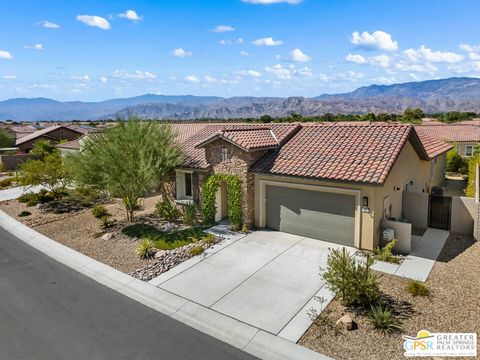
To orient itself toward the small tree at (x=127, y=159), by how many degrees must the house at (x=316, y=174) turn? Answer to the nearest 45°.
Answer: approximately 45° to its right

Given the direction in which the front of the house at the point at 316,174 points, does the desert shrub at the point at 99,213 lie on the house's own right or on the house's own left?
on the house's own right

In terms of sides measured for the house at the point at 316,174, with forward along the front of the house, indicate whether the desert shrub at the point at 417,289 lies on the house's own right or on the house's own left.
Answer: on the house's own left

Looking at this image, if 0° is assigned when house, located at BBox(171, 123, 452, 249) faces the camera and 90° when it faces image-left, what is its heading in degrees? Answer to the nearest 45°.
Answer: approximately 45°

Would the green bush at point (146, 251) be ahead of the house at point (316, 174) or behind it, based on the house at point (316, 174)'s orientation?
ahead

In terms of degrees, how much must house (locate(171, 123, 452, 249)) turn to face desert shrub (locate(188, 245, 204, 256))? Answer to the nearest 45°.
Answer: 0° — it already faces it

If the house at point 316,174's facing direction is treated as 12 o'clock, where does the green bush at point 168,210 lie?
The green bush is roughly at 2 o'clock from the house.

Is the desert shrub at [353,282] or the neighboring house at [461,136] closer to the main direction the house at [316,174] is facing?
the desert shrub

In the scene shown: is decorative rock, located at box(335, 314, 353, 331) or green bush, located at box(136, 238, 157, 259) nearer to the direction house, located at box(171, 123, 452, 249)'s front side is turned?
the green bush

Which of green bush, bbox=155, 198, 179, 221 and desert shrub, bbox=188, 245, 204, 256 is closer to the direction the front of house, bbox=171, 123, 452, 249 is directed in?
the desert shrub

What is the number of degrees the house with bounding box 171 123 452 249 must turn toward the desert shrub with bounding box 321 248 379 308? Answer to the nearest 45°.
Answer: approximately 45° to its left
